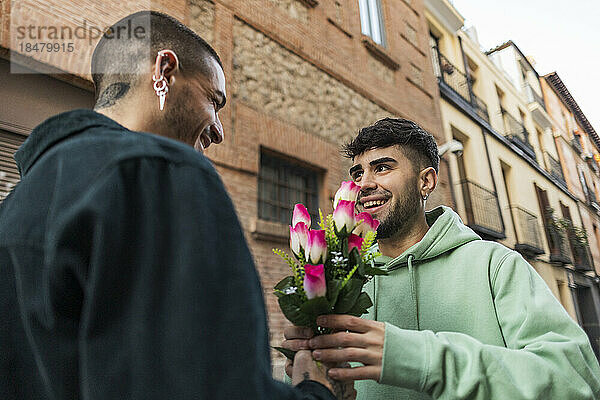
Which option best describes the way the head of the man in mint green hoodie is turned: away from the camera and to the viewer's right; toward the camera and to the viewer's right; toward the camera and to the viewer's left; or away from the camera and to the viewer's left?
toward the camera and to the viewer's left

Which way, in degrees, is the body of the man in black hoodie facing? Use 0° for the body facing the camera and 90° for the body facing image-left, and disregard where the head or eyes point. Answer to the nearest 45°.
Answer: approximately 225°
